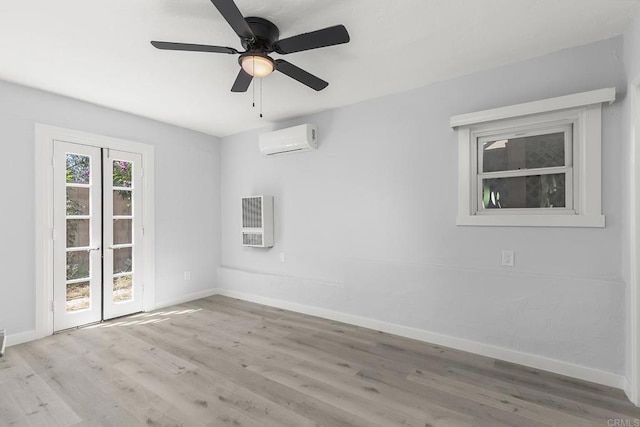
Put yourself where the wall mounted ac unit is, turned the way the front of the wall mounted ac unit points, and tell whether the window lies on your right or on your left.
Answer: on your left

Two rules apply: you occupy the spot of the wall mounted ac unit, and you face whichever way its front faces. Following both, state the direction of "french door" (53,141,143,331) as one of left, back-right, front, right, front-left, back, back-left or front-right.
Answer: front-right

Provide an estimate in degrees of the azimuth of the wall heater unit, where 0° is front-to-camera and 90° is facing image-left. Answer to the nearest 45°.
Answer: approximately 45°

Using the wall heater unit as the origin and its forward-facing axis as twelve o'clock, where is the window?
The window is roughly at 9 o'clock from the wall heater unit.

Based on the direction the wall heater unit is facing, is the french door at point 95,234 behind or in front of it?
in front

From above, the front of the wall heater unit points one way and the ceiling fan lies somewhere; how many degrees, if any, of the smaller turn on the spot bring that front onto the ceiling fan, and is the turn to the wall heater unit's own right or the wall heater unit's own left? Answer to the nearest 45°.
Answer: approximately 45° to the wall heater unit's own left

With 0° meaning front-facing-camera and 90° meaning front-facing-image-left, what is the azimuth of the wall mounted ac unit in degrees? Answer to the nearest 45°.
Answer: approximately 45°
